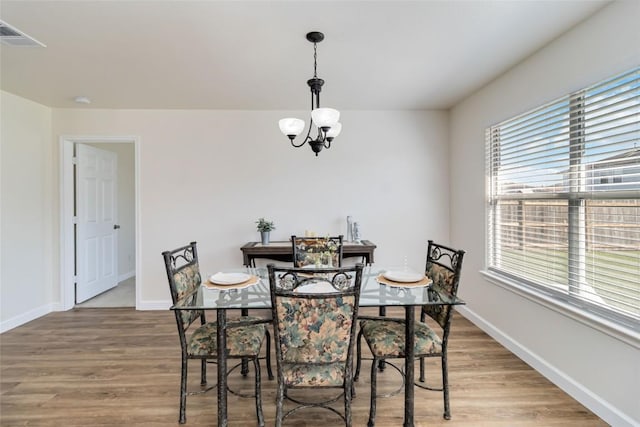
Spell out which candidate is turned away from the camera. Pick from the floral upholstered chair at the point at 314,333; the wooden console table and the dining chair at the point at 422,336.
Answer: the floral upholstered chair

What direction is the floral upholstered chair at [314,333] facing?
away from the camera

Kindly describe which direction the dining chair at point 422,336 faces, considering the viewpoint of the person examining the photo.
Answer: facing to the left of the viewer

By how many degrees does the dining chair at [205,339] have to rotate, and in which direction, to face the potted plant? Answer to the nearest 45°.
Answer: approximately 90° to its left

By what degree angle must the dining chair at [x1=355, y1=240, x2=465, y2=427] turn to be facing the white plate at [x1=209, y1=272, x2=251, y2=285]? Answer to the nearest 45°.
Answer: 0° — it already faces it

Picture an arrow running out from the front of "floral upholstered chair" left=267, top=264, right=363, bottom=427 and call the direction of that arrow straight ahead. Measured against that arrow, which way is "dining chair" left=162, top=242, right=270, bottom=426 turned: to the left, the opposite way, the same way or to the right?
to the right

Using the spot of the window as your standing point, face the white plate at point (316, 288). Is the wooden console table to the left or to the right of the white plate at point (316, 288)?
right

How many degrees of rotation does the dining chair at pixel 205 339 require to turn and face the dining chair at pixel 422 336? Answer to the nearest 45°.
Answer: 0° — it already faces it

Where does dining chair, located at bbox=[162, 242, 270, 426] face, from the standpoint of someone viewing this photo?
facing to the right of the viewer

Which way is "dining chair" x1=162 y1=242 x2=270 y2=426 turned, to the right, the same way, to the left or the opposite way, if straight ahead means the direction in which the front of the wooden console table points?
to the left

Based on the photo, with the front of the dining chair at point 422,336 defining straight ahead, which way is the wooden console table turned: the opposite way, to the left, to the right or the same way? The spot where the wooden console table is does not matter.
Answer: to the left
